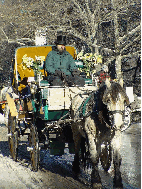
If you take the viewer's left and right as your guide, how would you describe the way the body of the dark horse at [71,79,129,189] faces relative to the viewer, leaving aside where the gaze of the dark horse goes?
facing the viewer and to the right of the viewer

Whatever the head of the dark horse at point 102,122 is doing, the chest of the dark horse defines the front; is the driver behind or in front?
behind

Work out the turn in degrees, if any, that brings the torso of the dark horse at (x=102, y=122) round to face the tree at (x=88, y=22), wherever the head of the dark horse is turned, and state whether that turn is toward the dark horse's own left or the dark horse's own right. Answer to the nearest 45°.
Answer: approximately 135° to the dark horse's own left

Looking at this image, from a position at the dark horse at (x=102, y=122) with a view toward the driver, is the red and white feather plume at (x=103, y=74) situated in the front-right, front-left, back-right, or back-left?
front-right
